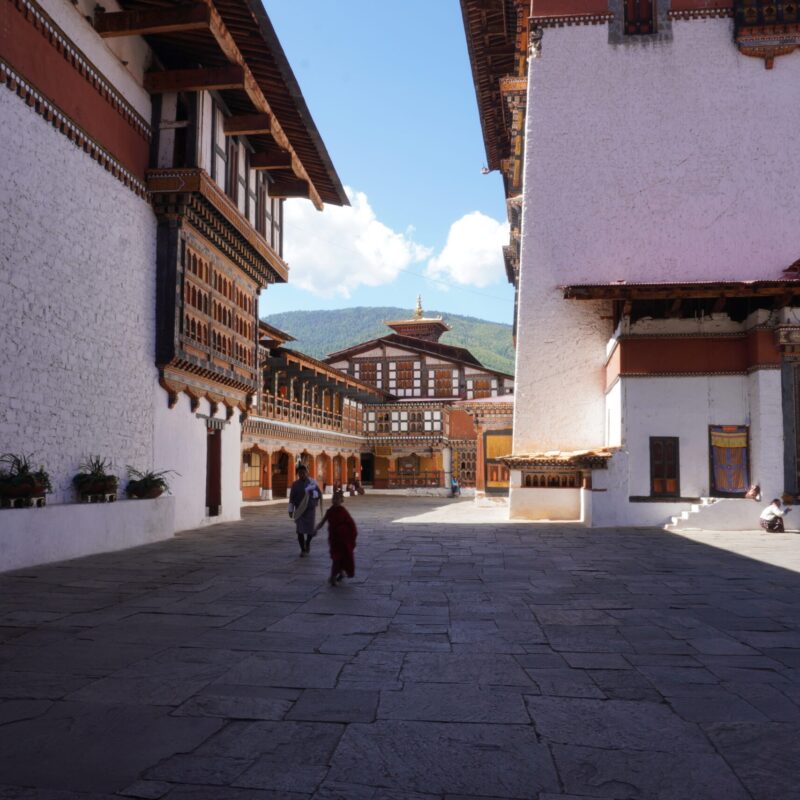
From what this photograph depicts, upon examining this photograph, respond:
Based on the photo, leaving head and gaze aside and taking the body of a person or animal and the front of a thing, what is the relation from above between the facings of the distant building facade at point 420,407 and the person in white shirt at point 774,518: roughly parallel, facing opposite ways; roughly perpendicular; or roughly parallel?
roughly perpendicular

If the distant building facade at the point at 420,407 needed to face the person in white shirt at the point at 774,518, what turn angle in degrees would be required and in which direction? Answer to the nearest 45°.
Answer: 0° — it already faces them

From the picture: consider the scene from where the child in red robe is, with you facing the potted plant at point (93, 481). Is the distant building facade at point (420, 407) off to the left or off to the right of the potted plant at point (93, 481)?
right

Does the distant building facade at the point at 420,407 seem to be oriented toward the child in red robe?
yes

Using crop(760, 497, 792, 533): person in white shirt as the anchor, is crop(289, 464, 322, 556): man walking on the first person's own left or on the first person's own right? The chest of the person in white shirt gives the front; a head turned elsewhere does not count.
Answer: on the first person's own right
